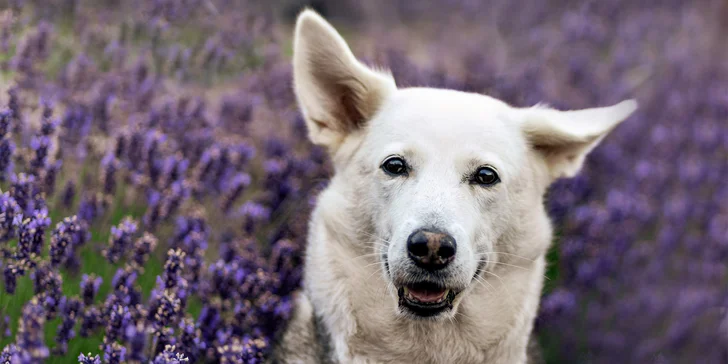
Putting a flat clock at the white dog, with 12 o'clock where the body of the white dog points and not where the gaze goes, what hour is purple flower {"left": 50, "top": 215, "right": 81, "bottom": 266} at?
The purple flower is roughly at 4 o'clock from the white dog.

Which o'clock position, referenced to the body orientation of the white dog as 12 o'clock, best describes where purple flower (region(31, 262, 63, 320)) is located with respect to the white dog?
The purple flower is roughly at 2 o'clock from the white dog.

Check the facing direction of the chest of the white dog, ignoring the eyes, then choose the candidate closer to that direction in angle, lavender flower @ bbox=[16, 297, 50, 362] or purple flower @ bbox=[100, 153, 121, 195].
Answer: the lavender flower

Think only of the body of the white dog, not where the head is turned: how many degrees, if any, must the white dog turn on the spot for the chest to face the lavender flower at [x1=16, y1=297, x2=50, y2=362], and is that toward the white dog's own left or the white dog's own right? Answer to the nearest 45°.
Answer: approximately 45° to the white dog's own right

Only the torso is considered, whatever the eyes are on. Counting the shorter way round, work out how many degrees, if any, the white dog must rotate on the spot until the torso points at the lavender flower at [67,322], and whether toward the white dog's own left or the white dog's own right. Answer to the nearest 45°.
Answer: approximately 45° to the white dog's own right

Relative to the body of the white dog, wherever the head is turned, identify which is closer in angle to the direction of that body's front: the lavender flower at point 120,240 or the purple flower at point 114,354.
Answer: the purple flower

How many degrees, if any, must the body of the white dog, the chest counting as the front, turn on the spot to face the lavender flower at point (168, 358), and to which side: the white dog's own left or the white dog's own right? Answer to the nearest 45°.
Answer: approximately 45° to the white dog's own right

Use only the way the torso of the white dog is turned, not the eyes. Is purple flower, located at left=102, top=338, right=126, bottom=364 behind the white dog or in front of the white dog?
in front

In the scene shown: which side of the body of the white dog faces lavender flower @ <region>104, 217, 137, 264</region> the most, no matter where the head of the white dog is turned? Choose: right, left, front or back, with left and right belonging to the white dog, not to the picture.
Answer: right

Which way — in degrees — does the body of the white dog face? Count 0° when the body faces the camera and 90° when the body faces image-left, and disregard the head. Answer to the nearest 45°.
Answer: approximately 0°

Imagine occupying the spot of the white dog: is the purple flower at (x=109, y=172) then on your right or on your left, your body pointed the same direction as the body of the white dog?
on your right
